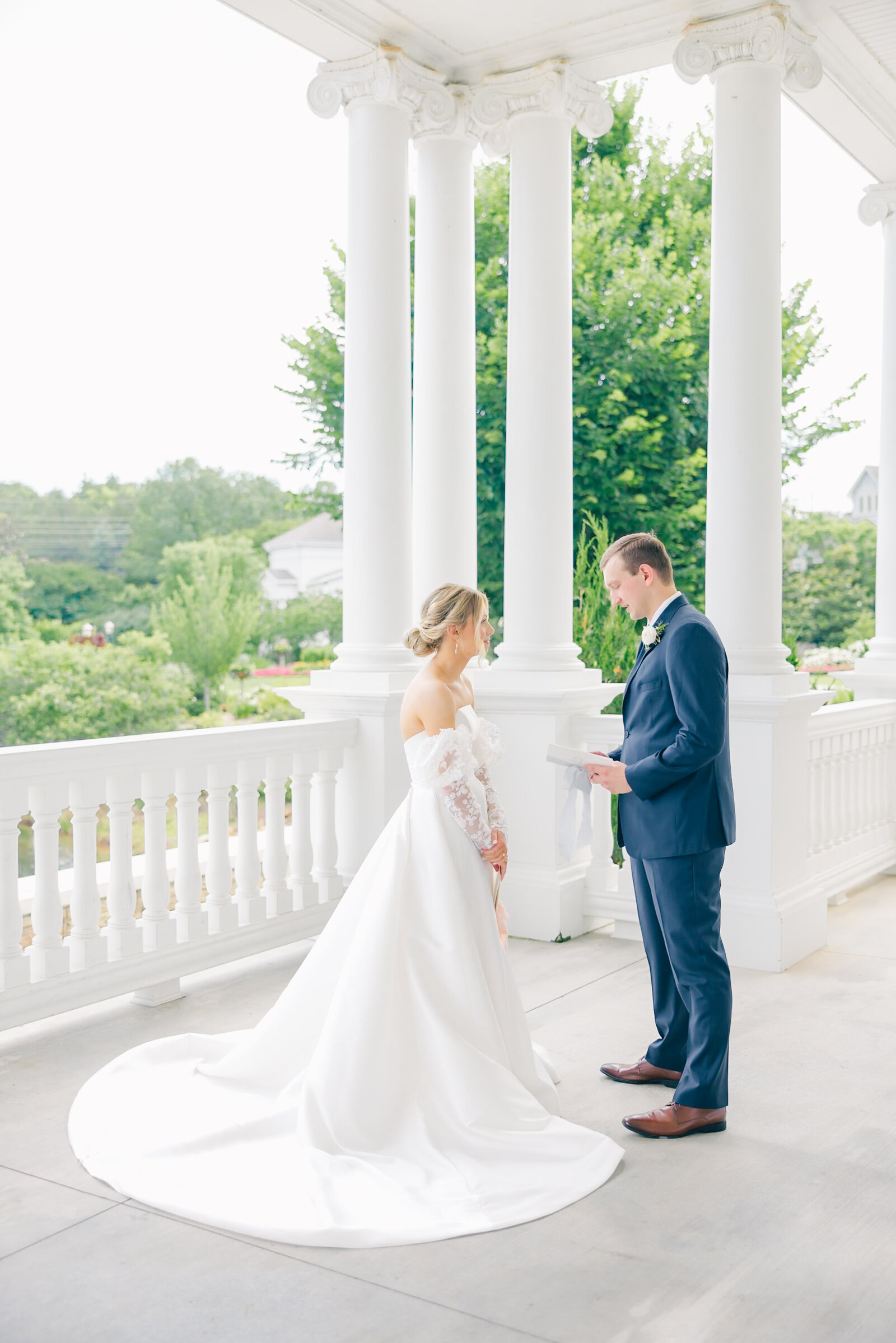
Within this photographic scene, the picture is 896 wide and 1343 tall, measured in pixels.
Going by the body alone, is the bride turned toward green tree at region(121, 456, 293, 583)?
no

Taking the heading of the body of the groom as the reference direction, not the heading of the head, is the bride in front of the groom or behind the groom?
in front

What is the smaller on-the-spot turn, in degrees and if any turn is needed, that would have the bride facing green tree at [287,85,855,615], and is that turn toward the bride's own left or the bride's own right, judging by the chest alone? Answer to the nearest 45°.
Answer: approximately 90° to the bride's own left

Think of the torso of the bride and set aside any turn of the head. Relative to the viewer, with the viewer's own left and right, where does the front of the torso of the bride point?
facing to the right of the viewer

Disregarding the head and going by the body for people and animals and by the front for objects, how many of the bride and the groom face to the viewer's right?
1

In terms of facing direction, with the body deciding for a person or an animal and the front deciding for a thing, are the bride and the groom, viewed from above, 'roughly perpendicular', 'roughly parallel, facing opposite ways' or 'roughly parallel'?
roughly parallel, facing opposite ways

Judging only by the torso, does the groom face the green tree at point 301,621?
no

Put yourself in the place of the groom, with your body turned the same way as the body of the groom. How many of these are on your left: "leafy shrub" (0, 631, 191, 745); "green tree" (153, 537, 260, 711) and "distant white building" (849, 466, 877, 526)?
0

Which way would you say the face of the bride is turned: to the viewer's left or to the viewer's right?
to the viewer's right

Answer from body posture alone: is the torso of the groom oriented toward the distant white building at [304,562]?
no

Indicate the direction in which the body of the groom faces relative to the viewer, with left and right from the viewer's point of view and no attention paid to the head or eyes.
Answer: facing to the left of the viewer

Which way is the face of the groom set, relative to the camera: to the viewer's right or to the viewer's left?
to the viewer's left
